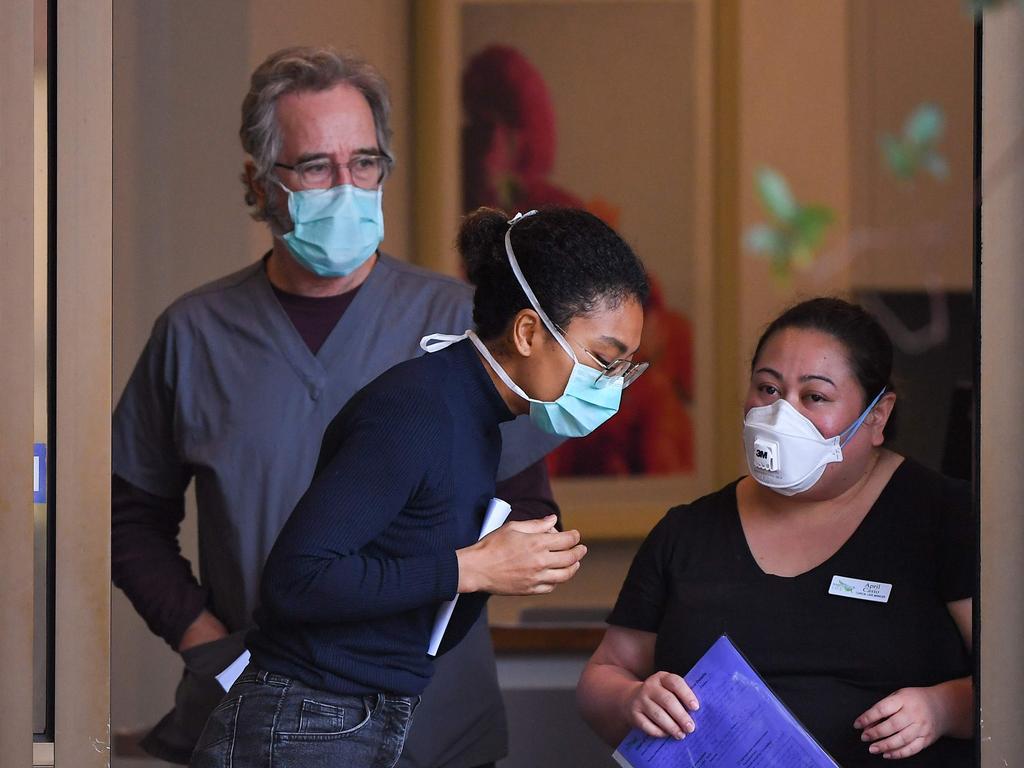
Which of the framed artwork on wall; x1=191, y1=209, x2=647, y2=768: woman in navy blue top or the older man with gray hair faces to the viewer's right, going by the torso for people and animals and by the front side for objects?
the woman in navy blue top

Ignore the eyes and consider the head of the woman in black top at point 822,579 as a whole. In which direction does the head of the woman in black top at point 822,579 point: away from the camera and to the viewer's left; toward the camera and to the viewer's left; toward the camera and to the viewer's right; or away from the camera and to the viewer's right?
toward the camera and to the viewer's left

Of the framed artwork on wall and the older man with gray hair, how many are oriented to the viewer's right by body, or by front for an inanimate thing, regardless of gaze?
0

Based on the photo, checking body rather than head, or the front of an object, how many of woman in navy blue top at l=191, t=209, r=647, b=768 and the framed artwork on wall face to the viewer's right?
1

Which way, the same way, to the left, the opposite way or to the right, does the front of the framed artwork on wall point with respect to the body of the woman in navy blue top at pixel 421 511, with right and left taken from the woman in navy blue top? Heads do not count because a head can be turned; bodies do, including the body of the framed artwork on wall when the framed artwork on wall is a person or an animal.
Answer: to the right

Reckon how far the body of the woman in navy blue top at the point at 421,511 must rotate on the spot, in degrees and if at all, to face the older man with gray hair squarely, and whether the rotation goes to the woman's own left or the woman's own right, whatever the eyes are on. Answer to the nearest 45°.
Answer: approximately 90° to the woman's own left

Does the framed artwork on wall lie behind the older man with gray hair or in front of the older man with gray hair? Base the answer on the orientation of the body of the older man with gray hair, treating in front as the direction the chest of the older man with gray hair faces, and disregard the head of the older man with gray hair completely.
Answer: behind

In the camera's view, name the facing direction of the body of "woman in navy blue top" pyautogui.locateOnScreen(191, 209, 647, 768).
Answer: to the viewer's right

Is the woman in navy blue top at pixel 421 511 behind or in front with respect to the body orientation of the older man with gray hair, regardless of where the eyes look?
in front

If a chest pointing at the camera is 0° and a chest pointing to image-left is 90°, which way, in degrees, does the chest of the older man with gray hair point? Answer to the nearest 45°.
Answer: approximately 0°
